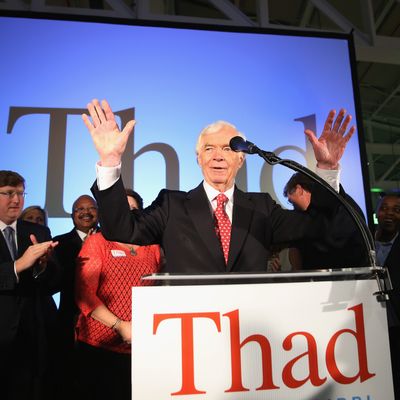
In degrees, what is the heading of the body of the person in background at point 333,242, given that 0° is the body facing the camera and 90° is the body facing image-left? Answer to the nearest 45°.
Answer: approximately 90°

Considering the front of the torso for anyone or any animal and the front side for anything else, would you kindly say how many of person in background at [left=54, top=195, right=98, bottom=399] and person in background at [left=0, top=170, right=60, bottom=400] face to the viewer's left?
0
